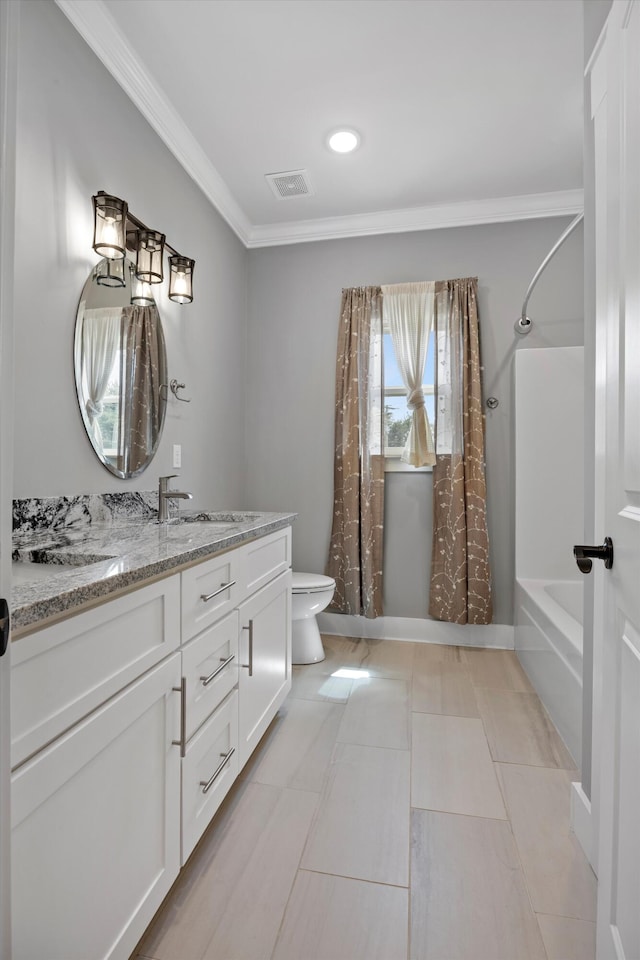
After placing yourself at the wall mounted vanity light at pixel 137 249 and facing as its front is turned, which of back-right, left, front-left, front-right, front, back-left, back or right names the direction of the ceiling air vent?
left

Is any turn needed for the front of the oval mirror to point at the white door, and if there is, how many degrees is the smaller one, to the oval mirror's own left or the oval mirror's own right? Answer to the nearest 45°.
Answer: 0° — it already faces it

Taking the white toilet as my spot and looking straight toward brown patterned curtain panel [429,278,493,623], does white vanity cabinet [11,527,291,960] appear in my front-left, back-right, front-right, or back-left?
back-right

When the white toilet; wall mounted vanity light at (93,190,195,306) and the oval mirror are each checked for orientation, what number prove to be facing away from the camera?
0

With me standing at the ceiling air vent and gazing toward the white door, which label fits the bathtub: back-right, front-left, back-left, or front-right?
front-left

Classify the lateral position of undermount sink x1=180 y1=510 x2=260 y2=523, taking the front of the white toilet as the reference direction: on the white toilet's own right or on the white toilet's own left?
on the white toilet's own right

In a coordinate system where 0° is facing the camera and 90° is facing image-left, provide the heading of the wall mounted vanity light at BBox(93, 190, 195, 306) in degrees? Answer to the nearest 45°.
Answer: approximately 315°

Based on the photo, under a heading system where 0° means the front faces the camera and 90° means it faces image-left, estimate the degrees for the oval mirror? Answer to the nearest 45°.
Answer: approximately 315°

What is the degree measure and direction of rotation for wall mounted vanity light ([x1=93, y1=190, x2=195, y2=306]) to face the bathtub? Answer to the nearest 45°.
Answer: approximately 45° to its left
